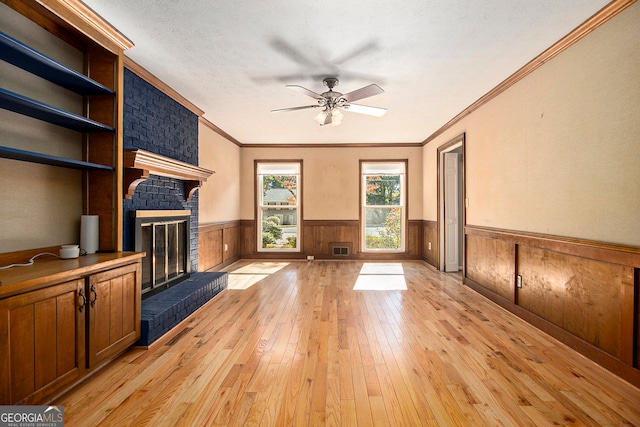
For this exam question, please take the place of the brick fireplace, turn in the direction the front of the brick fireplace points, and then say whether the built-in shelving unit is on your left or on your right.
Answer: on your right

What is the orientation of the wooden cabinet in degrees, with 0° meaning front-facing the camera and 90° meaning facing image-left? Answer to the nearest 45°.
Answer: approximately 315°

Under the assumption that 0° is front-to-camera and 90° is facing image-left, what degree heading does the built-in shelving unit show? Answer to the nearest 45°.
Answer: approximately 315°

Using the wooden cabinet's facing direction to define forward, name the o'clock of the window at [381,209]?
The window is roughly at 10 o'clock from the wooden cabinet.

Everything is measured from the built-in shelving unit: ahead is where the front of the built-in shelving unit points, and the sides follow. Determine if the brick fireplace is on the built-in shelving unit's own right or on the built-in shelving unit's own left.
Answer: on the built-in shelving unit's own left

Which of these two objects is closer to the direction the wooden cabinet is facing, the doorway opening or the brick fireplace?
the doorway opening
